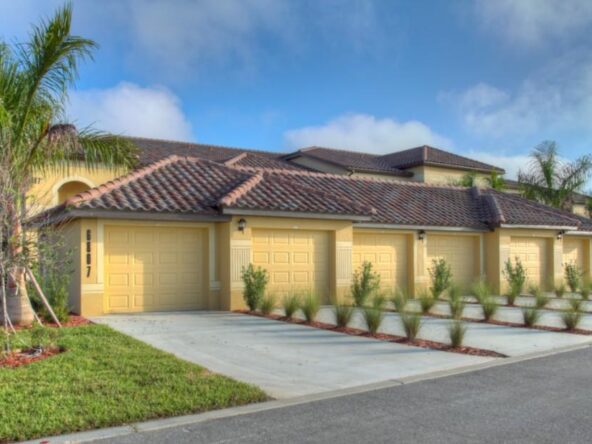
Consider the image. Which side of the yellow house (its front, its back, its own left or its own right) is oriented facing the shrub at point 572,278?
left

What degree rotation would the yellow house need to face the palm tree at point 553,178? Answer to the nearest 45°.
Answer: approximately 90° to its left

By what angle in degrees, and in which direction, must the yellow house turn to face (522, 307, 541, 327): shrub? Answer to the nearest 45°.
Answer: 0° — it already faces it

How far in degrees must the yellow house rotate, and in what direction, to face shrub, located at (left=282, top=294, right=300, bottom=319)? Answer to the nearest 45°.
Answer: approximately 45° to its right

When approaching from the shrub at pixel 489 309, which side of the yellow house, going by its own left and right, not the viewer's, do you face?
front

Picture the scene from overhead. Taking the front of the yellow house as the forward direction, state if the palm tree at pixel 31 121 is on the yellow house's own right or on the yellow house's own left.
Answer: on the yellow house's own right

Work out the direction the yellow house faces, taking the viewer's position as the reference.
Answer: facing the viewer and to the right of the viewer

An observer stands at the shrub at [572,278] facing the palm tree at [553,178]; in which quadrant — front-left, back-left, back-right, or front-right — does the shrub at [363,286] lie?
back-left

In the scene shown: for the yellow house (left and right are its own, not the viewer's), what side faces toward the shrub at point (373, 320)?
front

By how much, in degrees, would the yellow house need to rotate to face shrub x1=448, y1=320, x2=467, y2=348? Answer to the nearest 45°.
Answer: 0° — it already faces it

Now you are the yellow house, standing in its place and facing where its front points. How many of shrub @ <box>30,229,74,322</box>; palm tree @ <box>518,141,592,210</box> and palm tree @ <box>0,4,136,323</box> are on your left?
1
